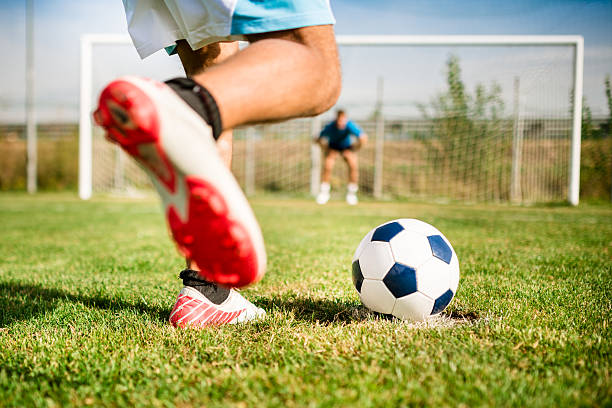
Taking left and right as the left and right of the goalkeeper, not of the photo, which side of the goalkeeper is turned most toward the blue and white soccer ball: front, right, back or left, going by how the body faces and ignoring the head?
front

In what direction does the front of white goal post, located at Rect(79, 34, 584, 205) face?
toward the camera

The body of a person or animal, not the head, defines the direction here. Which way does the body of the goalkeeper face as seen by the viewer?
toward the camera

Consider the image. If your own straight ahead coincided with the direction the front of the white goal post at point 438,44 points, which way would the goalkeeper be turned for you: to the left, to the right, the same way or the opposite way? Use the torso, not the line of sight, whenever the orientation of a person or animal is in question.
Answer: the same way

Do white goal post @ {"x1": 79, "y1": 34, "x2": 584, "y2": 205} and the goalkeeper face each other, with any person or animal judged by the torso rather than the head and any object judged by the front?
no
